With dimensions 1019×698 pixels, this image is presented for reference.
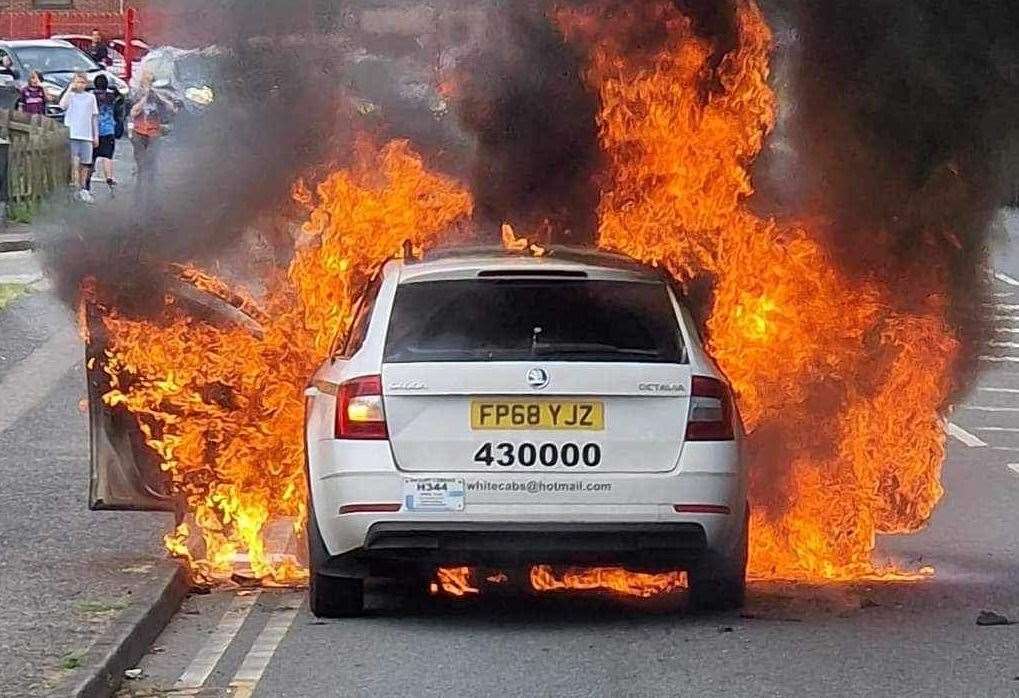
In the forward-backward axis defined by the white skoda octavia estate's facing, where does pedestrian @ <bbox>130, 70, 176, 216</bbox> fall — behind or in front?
in front

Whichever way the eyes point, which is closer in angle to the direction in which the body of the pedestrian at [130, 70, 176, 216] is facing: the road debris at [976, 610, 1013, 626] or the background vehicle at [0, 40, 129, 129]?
the road debris

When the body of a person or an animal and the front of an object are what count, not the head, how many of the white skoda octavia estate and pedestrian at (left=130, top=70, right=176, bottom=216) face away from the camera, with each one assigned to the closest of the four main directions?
1

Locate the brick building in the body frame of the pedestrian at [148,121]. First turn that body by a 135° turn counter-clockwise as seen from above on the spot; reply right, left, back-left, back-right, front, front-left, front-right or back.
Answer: front-left

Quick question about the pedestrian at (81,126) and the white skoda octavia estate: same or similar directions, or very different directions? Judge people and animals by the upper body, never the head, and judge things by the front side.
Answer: very different directions

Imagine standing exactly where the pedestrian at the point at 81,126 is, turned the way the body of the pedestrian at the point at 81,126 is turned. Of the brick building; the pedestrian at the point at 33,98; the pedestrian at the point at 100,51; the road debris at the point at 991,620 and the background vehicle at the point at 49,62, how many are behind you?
4

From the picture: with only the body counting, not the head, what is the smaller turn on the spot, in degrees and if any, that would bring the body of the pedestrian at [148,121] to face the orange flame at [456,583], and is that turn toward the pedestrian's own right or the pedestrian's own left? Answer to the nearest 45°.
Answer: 0° — they already face it

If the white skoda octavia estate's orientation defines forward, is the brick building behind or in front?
in front

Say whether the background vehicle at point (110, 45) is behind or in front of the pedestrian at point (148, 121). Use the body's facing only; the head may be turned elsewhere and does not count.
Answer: behind

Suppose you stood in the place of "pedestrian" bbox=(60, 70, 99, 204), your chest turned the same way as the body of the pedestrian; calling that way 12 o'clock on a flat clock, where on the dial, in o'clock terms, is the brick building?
The brick building is roughly at 6 o'clock from the pedestrian.

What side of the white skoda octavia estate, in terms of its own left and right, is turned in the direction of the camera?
back

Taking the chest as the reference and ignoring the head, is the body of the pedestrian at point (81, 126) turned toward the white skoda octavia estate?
yes

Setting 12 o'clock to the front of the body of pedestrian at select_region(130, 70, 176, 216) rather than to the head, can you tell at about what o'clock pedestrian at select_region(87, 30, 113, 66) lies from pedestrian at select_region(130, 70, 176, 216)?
pedestrian at select_region(87, 30, 113, 66) is roughly at 6 o'clock from pedestrian at select_region(130, 70, 176, 216).
